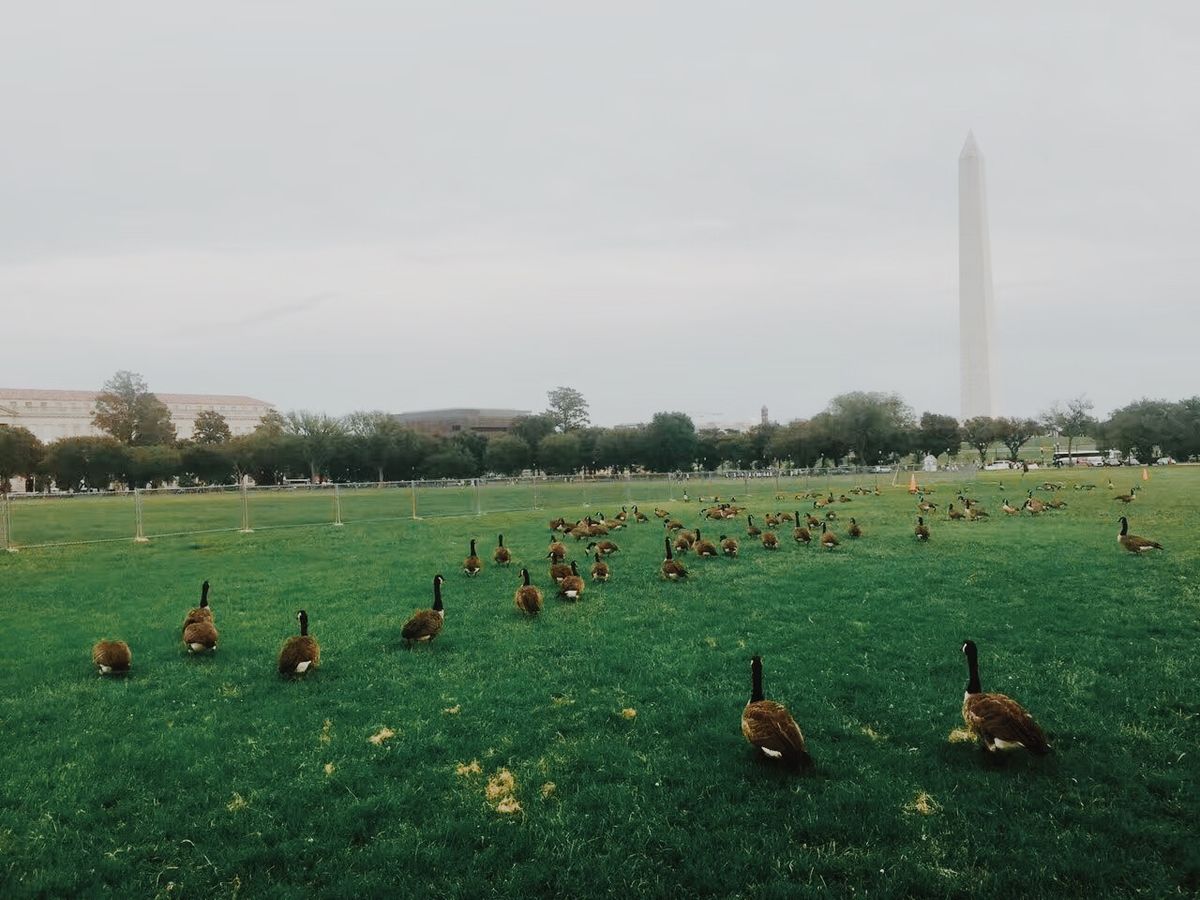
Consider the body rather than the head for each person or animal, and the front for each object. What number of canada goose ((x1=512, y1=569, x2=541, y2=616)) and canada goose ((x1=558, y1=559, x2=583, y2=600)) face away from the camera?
2

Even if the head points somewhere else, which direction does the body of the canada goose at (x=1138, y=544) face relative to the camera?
to the viewer's left

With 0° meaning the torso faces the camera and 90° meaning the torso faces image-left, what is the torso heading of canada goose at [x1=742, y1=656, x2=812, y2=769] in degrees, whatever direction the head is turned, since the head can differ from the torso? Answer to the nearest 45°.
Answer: approximately 135°

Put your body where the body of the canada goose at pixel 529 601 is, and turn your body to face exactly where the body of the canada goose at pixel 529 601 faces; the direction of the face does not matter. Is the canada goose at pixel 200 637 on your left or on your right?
on your left

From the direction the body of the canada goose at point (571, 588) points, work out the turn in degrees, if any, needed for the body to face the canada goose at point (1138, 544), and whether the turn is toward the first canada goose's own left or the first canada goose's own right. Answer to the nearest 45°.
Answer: approximately 90° to the first canada goose's own right

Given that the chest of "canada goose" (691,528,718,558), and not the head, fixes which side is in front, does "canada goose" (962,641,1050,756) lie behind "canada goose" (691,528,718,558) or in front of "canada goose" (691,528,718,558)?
behind

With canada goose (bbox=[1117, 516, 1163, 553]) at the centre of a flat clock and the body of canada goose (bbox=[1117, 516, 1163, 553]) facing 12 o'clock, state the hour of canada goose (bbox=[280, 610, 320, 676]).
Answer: canada goose (bbox=[280, 610, 320, 676]) is roughly at 10 o'clock from canada goose (bbox=[1117, 516, 1163, 553]).

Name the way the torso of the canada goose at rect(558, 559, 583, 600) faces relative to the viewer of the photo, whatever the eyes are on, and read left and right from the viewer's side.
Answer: facing away from the viewer

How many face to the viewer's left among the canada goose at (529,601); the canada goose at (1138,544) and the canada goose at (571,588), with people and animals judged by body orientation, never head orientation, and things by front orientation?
1

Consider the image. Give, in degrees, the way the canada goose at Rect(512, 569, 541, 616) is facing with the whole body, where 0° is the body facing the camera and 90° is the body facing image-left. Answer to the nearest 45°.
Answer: approximately 180°

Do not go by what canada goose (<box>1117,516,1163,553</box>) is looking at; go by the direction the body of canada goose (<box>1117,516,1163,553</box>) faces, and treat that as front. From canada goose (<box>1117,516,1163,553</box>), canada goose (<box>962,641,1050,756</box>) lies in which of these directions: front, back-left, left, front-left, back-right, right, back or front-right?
left

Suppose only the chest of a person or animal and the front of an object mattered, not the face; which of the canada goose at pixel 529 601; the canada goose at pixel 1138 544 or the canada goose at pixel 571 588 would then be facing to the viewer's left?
the canada goose at pixel 1138 544
